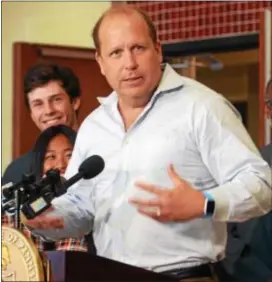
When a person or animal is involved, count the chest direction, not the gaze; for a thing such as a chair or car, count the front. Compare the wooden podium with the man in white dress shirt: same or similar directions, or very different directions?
same or similar directions

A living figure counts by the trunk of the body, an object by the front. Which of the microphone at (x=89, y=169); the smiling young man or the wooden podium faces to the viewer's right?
the microphone

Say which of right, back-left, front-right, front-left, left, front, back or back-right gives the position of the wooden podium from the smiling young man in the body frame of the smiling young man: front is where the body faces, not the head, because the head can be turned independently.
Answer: front-left

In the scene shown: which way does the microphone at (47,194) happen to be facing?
to the viewer's right

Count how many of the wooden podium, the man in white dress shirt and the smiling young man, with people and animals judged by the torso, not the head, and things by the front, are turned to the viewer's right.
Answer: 0

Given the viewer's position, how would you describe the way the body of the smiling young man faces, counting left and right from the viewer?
facing the viewer and to the left of the viewer

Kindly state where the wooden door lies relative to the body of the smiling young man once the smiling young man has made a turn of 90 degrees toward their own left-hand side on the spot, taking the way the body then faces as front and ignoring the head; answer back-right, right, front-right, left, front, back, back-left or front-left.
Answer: back-left

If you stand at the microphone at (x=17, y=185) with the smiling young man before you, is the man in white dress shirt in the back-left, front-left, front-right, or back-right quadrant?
front-right

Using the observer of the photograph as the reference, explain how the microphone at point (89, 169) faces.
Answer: facing to the right of the viewer
